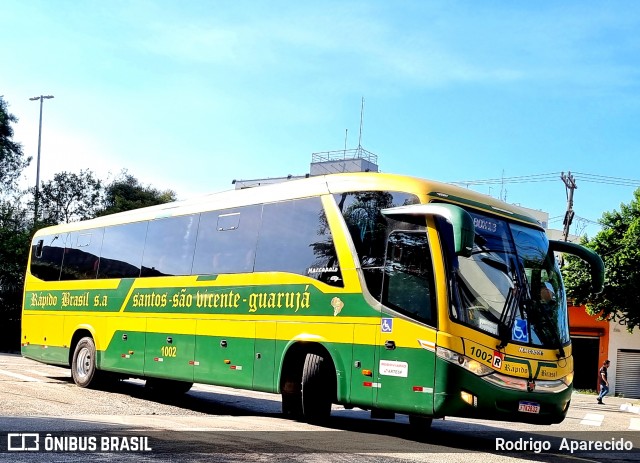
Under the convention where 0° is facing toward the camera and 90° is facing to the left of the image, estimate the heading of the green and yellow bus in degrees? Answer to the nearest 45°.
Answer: approximately 315°

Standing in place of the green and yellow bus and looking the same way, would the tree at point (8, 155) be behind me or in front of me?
behind

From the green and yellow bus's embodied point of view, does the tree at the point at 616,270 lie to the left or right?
on its left
